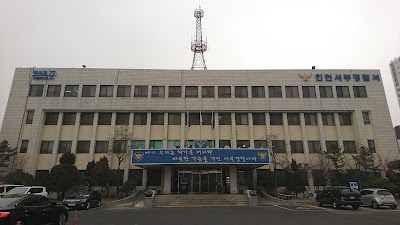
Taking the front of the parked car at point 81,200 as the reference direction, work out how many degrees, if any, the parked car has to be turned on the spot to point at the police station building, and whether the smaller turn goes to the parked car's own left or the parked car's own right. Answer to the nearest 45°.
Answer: approximately 180°

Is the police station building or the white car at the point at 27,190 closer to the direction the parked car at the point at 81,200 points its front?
the white car

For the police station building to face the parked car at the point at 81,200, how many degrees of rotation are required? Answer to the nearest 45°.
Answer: approximately 45° to its right

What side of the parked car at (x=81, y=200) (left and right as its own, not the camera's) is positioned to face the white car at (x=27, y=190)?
right

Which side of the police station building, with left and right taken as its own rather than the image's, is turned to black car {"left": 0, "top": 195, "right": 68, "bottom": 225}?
front

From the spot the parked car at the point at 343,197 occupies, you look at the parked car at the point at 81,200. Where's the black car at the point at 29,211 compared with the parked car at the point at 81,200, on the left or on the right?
left

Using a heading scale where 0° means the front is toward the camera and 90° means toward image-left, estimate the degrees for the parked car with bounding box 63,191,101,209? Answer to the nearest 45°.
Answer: approximately 45°

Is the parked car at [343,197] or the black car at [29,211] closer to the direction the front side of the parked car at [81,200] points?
the black car

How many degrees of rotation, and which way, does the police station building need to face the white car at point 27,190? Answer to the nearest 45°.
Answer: approximately 45° to its right

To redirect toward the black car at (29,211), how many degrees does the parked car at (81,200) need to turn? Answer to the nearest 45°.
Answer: approximately 45° to its left

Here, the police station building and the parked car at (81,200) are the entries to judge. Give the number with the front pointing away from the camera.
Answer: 0
